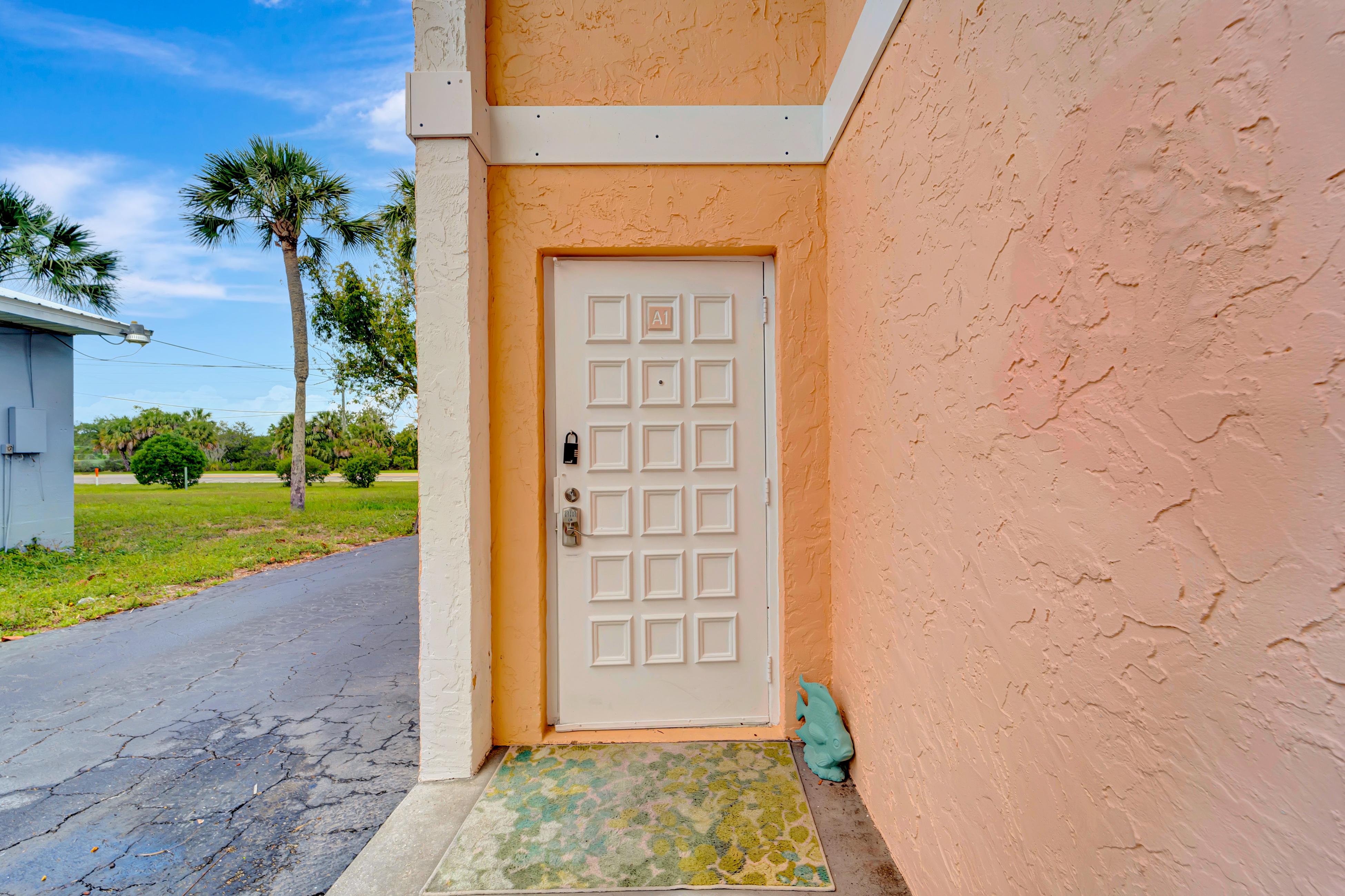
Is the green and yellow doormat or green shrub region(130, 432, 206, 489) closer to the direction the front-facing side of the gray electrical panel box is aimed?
the green and yellow doormat

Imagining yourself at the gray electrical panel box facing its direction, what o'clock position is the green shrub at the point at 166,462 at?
The green shrub is roughly at 8 o'clock from the gray electrical panel box.

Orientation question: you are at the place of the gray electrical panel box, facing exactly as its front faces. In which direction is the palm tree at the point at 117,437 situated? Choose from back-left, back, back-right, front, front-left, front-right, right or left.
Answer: back-left

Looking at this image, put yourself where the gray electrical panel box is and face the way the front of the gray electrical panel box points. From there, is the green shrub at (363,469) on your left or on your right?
on your left

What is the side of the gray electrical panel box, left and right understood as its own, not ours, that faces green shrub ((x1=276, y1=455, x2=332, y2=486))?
left

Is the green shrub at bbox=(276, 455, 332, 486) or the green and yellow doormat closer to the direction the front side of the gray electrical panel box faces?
the green and yellow doormat

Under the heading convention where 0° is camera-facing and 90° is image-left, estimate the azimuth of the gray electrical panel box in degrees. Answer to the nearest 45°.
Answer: approximately 315°

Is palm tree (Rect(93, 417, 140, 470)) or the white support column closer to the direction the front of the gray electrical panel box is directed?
the white support column

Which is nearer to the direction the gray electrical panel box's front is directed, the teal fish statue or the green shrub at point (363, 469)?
the teal fish statue

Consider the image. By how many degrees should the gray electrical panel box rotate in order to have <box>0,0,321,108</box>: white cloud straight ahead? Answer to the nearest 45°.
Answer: approximately 135° to its left
